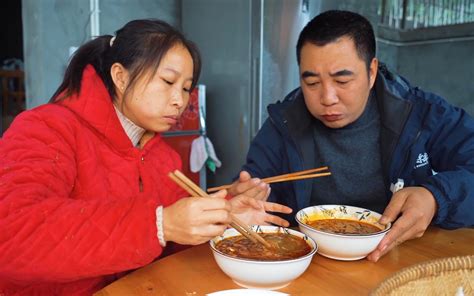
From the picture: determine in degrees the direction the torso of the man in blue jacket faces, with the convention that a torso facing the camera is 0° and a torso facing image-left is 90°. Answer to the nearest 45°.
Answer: approximately 45°

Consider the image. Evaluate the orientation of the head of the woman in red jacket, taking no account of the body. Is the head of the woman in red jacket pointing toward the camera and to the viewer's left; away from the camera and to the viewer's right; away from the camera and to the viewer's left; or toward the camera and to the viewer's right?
toward the camera and to the viewer's right
